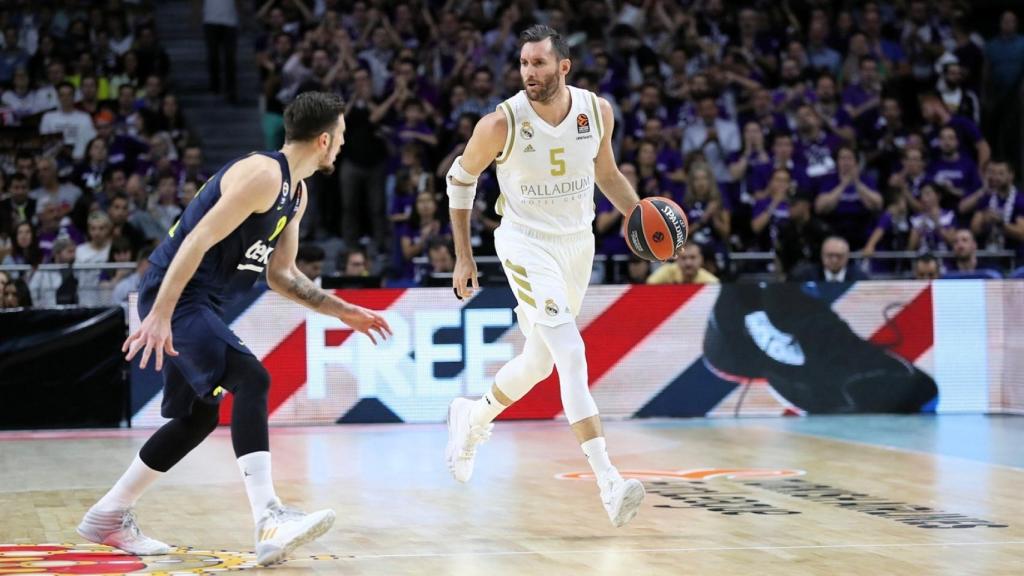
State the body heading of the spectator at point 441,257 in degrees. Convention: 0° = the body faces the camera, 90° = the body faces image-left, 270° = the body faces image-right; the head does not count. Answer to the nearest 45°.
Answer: approximately 0°

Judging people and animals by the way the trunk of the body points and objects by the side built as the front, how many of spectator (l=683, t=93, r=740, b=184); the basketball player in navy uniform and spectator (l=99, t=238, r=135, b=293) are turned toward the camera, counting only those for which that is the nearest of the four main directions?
2

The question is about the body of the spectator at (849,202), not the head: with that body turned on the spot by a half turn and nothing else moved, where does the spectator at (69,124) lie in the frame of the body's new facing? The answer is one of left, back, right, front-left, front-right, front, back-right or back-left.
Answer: left

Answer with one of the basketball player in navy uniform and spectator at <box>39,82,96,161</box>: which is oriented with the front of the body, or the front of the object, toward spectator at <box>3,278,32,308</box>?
spectator at <box>39,82,96,161</box>

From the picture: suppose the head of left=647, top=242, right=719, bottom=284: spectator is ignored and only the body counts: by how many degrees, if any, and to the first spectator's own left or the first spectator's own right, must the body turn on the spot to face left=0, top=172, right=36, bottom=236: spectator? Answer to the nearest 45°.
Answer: approximately 90° to the first spectator's own right

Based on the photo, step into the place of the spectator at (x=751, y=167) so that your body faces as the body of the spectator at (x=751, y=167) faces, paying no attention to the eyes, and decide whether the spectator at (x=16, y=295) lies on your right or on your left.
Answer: on your right

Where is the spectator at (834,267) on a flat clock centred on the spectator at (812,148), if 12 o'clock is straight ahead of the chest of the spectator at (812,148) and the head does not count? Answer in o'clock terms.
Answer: the spectator at (834,267) is roughly at 12 o'clock from the spectator at (812,148).

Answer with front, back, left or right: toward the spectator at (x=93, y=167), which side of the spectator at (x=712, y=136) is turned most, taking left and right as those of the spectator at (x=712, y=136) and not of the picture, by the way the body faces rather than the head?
right

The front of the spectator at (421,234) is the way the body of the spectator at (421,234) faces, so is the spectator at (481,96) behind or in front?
behind

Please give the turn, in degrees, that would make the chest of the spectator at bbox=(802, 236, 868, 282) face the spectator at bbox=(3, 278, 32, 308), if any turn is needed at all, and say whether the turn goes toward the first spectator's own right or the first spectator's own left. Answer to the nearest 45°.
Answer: approximately 90° to the first spectator's own right
